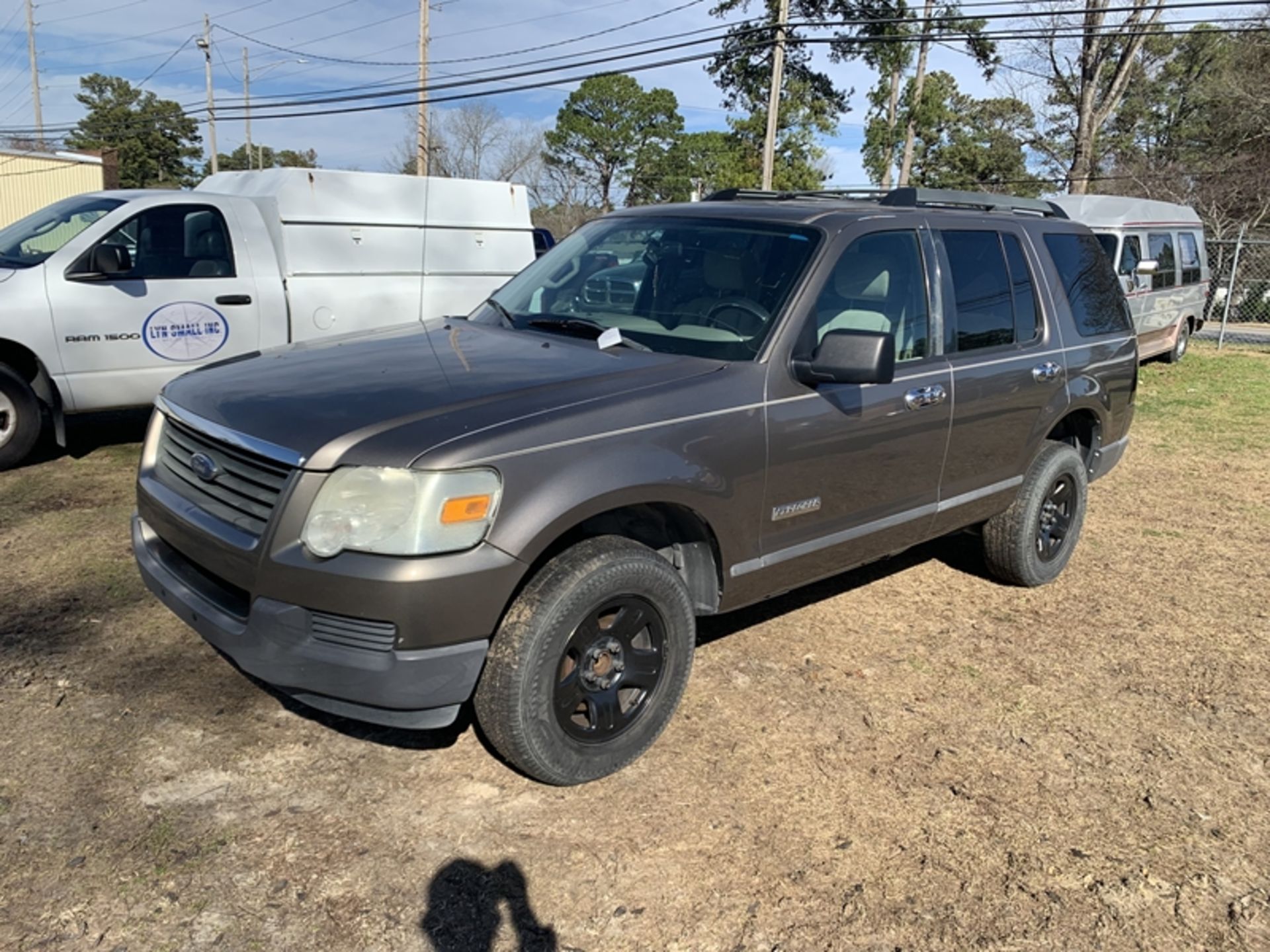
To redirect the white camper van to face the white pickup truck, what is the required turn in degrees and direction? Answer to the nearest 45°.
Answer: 0° — it already faces it

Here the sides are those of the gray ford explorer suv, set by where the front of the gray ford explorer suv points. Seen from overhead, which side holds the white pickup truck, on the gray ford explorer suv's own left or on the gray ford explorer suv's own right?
on the gray ford explorer suv's own right

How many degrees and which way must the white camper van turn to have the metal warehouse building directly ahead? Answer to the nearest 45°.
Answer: approximately 45° to its right

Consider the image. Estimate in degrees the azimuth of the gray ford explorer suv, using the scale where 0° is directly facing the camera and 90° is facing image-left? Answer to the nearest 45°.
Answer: approximately 45°

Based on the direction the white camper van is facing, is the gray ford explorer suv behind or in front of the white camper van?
in front

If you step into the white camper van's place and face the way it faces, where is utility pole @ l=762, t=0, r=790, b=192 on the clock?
The utility pole is roughly at 3 o'clock from the white camper van.

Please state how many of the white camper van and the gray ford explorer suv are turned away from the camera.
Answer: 0

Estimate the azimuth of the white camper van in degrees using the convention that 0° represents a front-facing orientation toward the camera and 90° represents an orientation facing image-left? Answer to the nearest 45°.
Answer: approximately 45°

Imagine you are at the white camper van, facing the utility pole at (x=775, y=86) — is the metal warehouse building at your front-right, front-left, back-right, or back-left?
front-left

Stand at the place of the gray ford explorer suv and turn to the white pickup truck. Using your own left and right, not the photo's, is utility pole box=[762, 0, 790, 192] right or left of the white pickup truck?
right

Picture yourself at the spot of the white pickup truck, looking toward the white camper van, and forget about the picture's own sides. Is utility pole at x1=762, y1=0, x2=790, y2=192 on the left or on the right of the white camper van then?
left

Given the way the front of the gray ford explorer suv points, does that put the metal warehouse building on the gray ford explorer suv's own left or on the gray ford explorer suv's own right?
on the gray ford explorer suv's own right

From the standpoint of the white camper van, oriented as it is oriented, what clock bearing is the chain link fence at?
The chain link fence is roughly at 5 o'clock from the white camper van.

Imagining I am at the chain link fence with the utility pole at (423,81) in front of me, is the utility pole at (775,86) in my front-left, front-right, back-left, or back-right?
front-right
